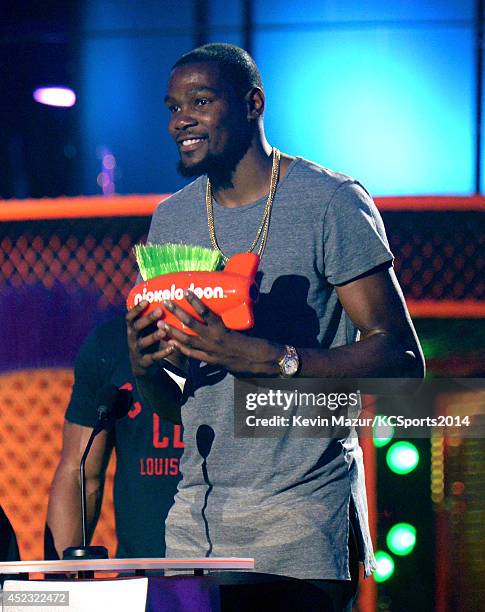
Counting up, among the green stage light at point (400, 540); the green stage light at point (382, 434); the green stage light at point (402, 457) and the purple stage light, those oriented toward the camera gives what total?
4

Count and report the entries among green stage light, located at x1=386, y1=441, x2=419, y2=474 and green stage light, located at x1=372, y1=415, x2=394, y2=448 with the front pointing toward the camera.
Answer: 2

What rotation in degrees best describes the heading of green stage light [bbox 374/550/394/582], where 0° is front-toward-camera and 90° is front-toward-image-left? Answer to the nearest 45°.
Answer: approximately 0°

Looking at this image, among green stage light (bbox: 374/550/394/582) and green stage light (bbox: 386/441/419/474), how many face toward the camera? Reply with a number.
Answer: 2

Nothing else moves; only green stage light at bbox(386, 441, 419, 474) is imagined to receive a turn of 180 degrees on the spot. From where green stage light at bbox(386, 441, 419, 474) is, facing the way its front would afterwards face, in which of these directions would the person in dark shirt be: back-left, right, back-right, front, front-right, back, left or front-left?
left

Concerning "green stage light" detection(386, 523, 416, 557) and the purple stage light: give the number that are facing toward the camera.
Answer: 2

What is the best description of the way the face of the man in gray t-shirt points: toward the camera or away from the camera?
toward the camera

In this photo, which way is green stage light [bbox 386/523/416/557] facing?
toward the camera

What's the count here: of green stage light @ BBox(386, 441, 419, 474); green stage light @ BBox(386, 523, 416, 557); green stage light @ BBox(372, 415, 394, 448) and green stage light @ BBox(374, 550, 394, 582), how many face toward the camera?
4

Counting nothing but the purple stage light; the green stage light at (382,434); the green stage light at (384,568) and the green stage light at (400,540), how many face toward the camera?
4

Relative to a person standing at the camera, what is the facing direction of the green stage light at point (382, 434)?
facing the viewer

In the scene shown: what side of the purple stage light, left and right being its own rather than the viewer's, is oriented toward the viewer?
front

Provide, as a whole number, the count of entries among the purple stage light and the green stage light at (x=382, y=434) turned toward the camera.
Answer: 2
